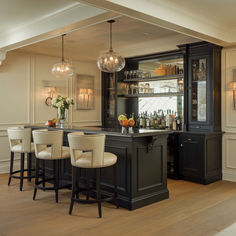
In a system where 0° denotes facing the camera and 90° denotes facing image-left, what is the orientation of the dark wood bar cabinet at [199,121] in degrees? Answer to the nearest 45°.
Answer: approximately 45°

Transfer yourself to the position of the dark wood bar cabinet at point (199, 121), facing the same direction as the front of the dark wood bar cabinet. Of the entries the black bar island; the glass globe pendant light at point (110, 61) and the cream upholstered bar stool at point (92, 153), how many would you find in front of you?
3

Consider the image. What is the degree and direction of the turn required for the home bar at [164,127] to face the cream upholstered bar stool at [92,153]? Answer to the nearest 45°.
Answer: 0° — it already faces it

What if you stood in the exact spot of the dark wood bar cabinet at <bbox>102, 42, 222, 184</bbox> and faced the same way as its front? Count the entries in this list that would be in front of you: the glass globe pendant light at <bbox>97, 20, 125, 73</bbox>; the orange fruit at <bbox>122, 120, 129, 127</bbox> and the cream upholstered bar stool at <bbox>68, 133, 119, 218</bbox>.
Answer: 3

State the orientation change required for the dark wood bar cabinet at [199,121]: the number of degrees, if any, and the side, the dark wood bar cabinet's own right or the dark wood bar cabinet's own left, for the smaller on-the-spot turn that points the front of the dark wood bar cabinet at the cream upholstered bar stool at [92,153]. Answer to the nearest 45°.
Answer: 0° — it already faces it

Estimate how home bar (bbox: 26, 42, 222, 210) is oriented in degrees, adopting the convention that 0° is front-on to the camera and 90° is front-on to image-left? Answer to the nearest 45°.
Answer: approximately 45°
